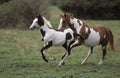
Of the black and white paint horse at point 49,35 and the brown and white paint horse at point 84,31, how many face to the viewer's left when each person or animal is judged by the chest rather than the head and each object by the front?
2

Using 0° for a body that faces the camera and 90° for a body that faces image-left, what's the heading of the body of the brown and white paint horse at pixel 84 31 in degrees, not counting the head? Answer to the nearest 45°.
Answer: approximately 90°

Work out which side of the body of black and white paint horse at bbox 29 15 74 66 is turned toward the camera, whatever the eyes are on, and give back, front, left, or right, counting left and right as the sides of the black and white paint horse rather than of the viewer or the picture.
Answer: left
